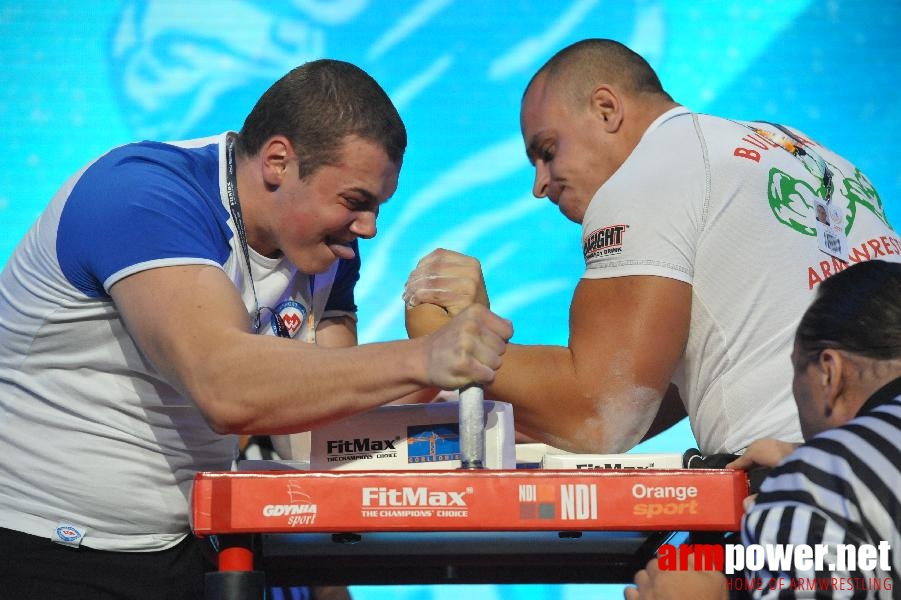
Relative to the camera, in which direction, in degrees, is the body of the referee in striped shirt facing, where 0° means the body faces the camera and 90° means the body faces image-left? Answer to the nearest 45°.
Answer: approximately 135°

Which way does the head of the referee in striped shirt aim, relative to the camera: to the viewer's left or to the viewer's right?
to the viewer's left
